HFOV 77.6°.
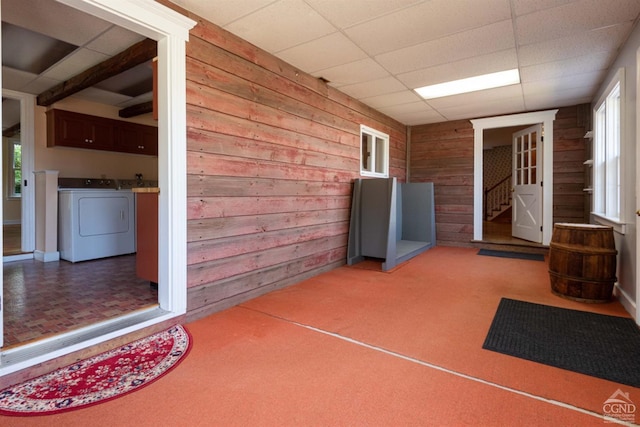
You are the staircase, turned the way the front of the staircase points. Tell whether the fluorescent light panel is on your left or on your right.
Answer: on your left

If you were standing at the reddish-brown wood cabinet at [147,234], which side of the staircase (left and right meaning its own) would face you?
left

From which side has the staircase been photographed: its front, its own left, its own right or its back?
left

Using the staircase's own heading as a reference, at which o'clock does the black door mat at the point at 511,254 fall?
The black door mat is roughly at 9 o'clock from the staircase.

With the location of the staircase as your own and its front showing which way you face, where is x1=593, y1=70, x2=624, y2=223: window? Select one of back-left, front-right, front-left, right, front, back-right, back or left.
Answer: left
